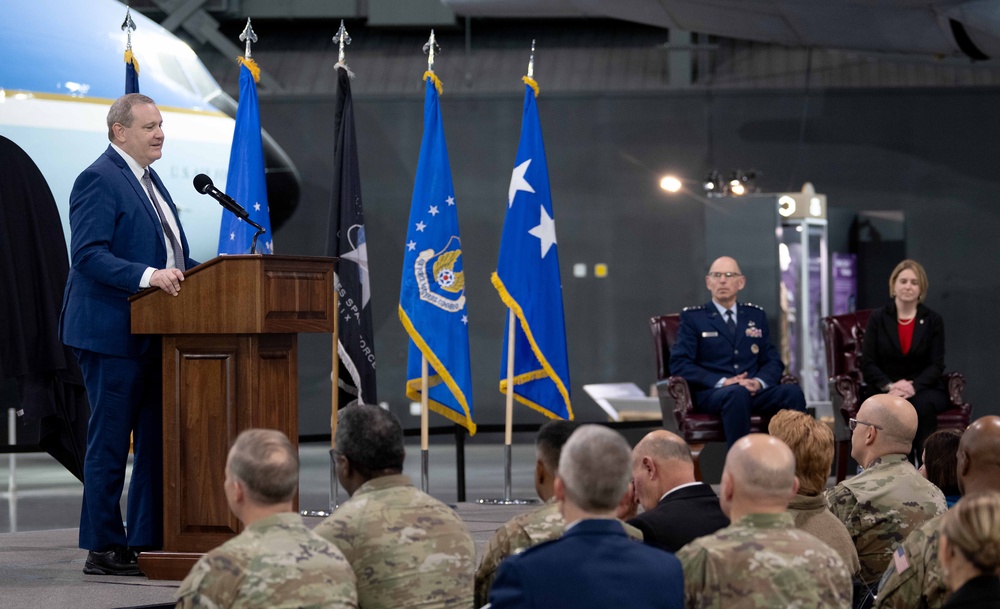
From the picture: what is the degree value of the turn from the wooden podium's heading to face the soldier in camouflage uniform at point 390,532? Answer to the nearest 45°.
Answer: approximately 45° to its right

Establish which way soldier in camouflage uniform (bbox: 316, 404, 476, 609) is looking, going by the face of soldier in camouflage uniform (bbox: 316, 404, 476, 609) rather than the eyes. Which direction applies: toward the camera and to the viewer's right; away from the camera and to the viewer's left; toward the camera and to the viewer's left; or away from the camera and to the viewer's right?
away from the camera and to the viewer's left

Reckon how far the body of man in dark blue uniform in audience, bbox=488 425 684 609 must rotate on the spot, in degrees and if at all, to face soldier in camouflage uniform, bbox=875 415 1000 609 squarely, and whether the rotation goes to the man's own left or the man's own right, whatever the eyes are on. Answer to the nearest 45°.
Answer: approximately 45° to the man's own right

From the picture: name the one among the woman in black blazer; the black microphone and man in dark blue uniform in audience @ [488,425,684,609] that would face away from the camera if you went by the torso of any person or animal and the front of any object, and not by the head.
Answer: the man in dark blue uniform in audience

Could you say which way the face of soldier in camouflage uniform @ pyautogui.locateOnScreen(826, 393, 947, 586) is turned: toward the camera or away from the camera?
away from the camera

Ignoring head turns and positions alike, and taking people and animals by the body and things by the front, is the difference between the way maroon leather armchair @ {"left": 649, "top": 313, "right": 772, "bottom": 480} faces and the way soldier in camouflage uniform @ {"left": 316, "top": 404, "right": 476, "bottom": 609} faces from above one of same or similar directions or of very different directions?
very different directions

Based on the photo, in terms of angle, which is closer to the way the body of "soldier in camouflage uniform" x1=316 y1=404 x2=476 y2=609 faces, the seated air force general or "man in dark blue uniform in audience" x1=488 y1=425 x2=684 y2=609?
the seated air force general

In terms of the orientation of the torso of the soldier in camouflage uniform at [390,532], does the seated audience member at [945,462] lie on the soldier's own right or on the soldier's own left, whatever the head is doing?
on the soldier's own right

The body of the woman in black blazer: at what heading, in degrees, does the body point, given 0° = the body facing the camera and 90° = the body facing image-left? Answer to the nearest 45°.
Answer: approximately 0°

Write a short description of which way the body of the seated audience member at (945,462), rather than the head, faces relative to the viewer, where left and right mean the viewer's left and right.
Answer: facing away from the viewer and to the left of the viewer

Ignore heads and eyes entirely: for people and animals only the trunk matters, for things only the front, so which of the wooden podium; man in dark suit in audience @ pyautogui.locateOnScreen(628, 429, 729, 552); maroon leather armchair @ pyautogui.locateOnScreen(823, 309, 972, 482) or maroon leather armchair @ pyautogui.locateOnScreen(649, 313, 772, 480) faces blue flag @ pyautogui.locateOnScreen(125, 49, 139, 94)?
the man in dark suit in audience

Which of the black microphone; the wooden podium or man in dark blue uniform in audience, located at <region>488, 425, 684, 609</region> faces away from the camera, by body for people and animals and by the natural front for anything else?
the man in dark blue uniform in audience

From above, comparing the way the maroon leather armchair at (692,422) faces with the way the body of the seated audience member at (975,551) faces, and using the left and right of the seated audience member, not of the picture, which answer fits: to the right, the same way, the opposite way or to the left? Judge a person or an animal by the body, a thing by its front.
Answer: the opposite way

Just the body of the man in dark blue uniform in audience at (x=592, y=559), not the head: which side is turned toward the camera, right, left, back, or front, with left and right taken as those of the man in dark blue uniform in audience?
back

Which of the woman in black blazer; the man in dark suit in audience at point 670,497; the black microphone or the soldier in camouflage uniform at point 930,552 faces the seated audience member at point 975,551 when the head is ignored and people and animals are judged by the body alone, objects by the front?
the woman in black blazer

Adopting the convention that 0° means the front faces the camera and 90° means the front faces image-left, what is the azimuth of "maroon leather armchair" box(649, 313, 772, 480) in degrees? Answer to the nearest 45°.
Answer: approximately 315°

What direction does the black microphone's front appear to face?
to the viewer's left
